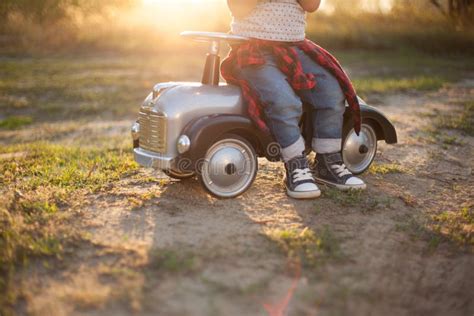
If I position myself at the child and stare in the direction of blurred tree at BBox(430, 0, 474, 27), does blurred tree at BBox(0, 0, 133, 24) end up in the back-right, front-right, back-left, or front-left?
front-left

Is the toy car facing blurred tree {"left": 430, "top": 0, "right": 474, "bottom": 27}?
no

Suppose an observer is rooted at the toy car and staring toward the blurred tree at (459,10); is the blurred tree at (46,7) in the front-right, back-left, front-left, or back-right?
front-left

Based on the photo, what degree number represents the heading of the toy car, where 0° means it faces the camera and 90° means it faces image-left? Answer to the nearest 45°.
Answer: approximately 45°

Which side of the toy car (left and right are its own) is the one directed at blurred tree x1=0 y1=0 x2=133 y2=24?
right
